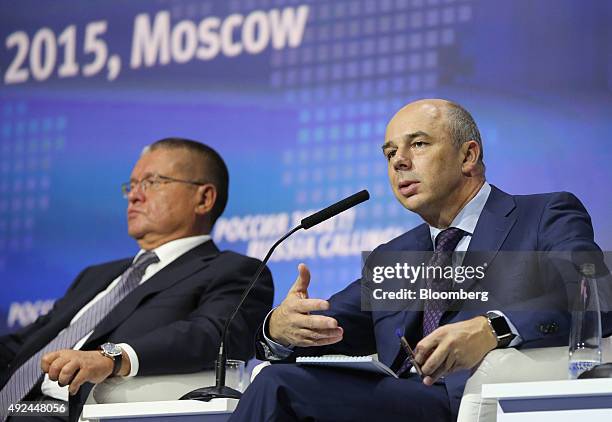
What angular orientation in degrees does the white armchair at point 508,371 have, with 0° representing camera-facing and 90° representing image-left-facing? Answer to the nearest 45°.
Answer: approximately 45°

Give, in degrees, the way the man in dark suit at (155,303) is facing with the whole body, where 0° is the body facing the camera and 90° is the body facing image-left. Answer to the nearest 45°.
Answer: approximately 45°

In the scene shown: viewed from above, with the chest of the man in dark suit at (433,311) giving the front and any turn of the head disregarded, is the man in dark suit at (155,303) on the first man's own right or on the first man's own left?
on the first man's own right

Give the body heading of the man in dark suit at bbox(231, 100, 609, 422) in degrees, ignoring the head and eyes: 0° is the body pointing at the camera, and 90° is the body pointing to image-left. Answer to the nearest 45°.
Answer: approximately 45°

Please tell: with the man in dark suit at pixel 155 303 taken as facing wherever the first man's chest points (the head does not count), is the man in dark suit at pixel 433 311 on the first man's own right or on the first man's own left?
on the first man's own left
